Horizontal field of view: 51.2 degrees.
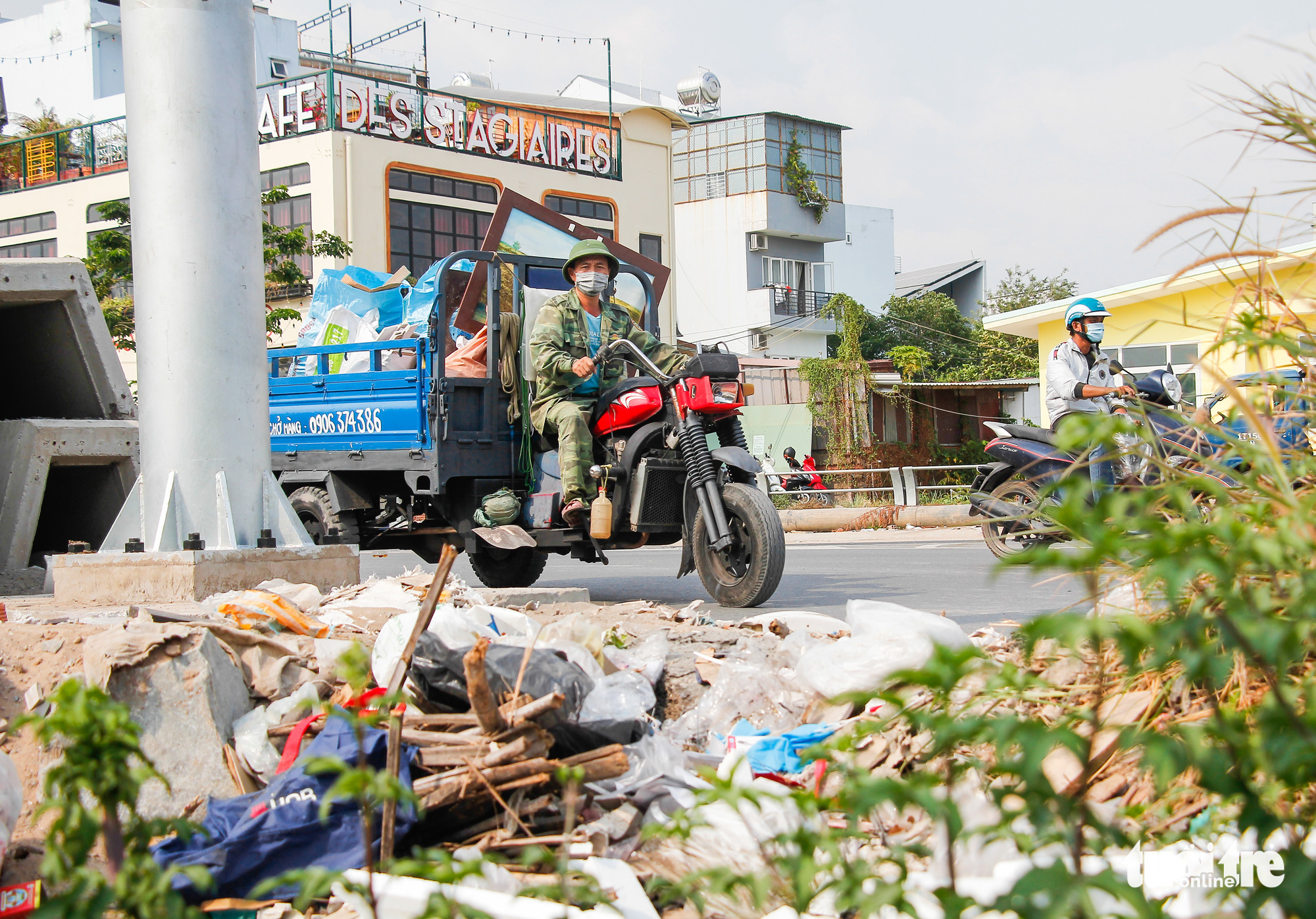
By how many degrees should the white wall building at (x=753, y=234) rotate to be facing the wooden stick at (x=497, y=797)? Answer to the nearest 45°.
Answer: approximately 45° to its right

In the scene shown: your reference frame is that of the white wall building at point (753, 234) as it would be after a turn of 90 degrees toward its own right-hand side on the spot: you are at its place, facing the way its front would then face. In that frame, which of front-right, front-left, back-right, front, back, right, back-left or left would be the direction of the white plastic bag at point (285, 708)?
front-left

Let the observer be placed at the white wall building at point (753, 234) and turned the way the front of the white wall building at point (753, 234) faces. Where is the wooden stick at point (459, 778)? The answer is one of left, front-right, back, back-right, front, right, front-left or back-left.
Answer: front-right

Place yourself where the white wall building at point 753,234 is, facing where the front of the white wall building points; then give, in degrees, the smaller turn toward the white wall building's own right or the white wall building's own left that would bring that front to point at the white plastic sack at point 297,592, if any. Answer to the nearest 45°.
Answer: approximately 45° to the white wall building's own right

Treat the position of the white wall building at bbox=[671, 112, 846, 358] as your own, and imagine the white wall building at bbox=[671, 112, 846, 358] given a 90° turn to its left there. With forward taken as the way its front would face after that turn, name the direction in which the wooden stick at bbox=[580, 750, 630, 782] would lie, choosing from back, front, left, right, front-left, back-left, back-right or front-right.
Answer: back-right

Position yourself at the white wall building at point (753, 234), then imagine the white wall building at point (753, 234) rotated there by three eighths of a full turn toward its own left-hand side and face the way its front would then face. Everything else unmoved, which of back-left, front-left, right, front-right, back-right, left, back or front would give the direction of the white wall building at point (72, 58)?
left

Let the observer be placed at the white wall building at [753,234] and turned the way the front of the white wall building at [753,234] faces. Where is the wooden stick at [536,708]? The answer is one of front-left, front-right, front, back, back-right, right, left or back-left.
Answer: front-right

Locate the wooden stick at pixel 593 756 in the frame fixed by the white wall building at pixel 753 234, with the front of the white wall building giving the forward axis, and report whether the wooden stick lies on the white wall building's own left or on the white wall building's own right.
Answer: on the white wall building's own right

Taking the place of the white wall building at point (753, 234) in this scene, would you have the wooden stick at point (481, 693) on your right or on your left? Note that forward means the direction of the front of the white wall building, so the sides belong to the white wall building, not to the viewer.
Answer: on your right

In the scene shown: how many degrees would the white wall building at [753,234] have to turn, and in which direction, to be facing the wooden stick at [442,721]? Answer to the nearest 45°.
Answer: approximately 45° to its right

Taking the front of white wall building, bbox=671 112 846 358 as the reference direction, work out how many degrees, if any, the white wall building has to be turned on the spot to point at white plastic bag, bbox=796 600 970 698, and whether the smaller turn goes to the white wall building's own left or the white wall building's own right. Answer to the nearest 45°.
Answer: approximately 45° to the white wall building's own right

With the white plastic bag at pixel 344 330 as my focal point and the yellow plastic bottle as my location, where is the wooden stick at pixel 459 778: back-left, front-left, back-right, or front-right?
back-left
